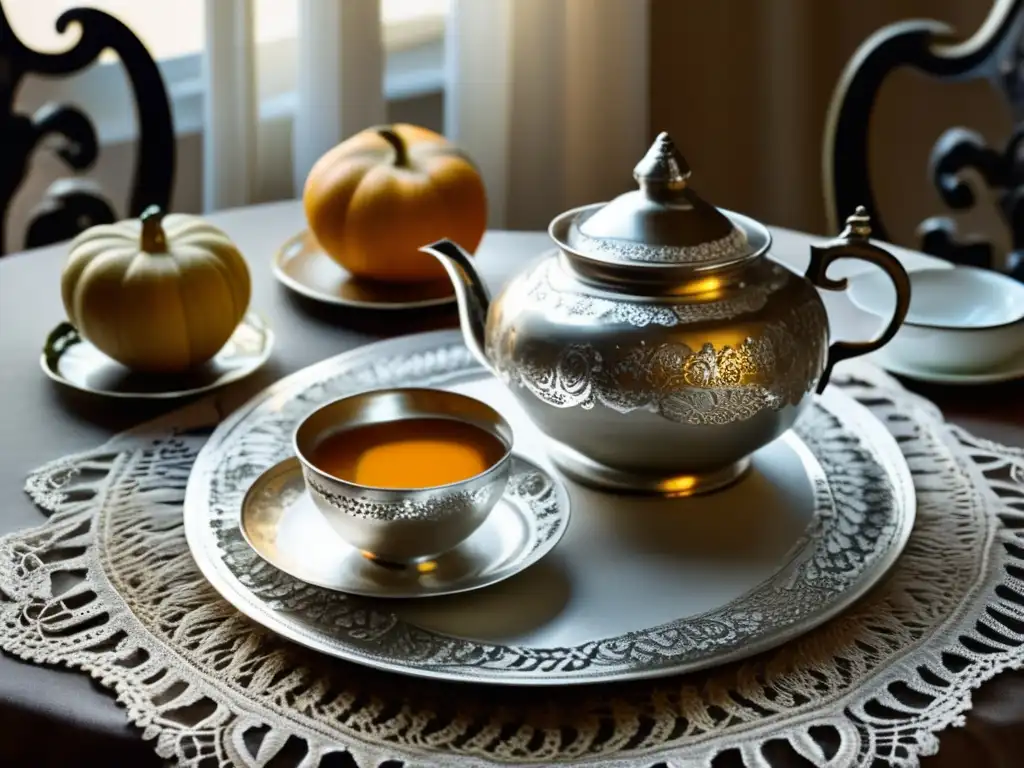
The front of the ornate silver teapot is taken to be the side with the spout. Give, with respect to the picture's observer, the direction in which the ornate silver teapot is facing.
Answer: facing to the left of the viewer
